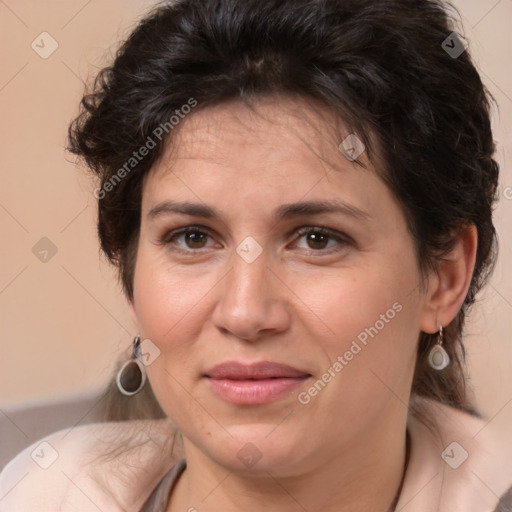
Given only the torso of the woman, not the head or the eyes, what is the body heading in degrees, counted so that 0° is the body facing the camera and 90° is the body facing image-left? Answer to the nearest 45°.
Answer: approximately 0°
